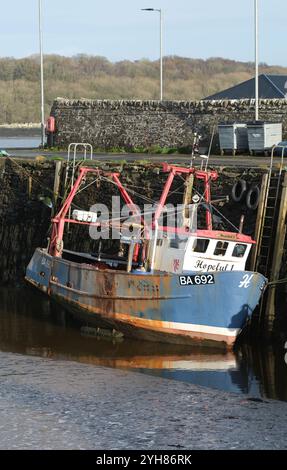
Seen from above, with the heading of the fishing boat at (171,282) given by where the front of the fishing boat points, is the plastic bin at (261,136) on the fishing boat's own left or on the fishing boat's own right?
on the fishing boat's own left

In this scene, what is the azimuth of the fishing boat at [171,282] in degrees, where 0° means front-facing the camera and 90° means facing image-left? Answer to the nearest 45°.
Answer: approximately 315°

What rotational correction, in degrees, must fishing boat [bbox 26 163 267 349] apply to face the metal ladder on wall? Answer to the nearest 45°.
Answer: approximately 90° to its left

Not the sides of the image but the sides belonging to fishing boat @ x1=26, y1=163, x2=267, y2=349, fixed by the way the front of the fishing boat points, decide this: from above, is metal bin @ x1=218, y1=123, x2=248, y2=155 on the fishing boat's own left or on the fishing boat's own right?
on the fishing boat's own left

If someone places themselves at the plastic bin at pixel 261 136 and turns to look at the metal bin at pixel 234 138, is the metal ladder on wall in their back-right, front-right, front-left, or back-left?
back-left

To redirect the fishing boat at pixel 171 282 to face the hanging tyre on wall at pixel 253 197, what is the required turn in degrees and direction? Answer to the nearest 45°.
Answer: approximately 90° to its left

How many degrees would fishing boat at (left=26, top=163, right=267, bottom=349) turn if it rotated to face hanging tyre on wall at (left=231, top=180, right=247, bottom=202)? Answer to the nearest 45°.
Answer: approximately 90° to its left

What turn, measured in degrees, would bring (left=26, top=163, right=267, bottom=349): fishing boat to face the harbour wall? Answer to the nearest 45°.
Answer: approximately 135° to its left
